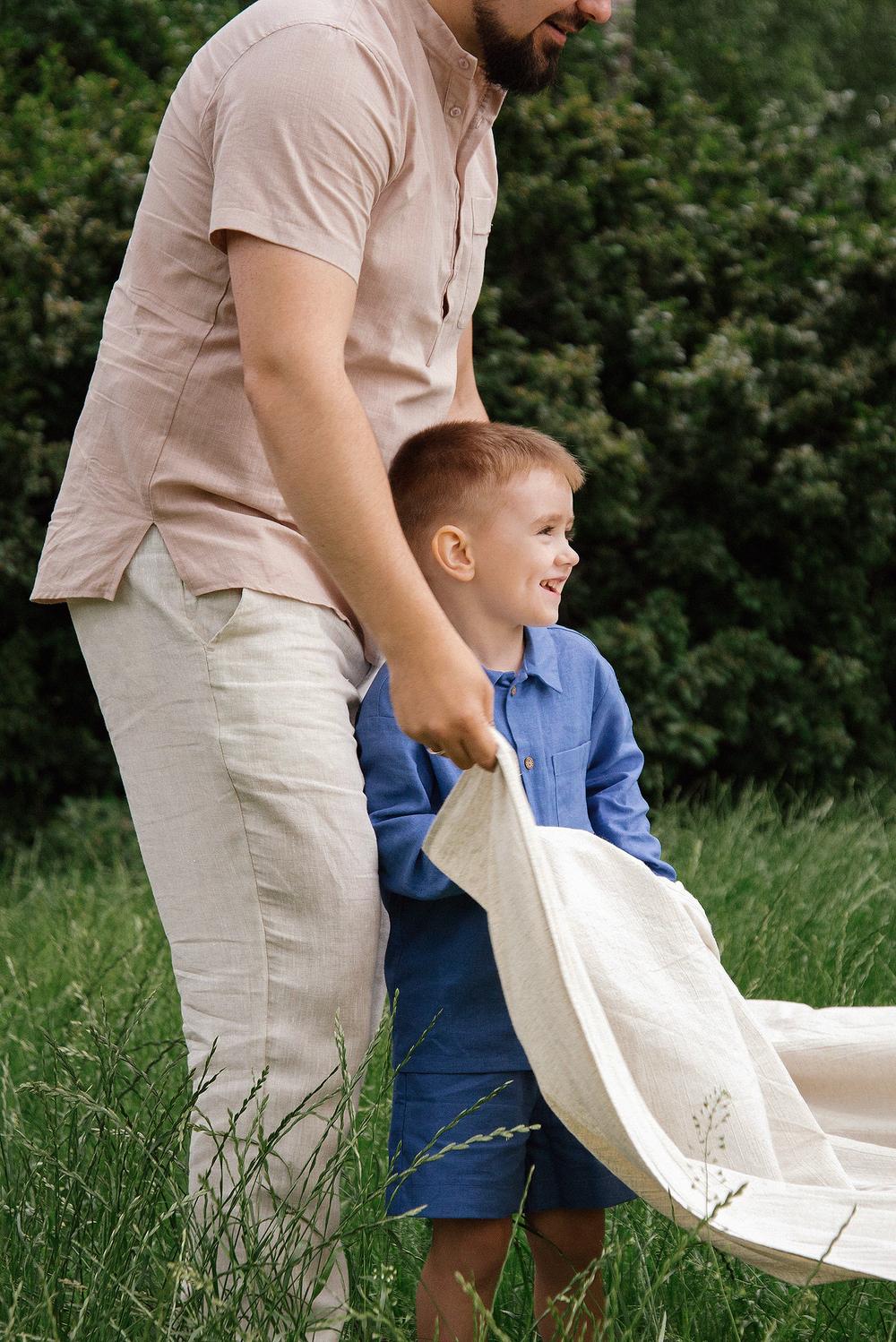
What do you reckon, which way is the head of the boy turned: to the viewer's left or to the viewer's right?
to the viewer's right

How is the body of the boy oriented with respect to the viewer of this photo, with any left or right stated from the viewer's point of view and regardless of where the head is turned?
facing the viewer and to the right of the viewer
